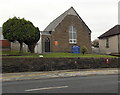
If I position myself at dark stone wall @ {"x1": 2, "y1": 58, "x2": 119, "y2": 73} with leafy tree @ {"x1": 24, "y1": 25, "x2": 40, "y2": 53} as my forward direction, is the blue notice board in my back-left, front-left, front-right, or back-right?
front-right

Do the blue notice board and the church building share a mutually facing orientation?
no

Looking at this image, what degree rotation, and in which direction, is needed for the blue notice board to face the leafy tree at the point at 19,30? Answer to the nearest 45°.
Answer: approximately 45° to its right

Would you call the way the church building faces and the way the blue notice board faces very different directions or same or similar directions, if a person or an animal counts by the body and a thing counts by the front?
same or similar directions

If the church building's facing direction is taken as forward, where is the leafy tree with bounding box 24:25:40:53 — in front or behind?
in front

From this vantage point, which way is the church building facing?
toward the camera

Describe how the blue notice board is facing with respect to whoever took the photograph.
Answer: facing the viewer

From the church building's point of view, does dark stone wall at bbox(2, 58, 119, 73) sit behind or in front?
in front
